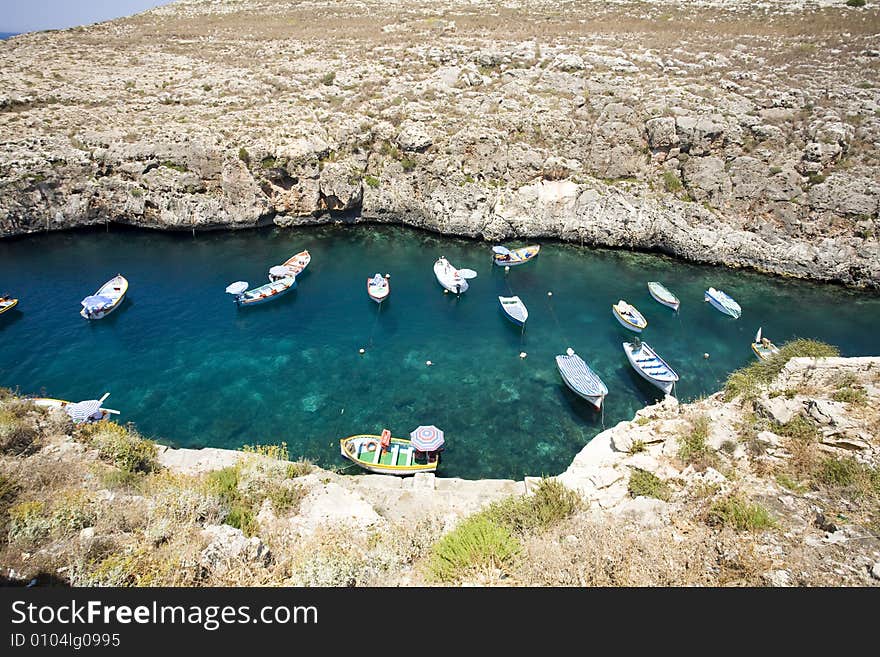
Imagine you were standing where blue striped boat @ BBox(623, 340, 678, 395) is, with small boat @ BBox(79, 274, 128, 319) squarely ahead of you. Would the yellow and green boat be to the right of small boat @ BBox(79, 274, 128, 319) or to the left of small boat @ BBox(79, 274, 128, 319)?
left

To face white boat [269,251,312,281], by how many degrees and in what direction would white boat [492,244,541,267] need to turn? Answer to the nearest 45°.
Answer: approximately 180°

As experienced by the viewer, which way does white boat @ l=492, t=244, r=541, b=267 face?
facing to the right of the viewer

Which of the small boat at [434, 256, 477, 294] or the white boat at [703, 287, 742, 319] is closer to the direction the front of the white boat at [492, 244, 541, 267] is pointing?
the white boat

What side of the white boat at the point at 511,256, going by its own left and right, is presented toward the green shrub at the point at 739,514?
right

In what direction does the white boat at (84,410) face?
to the viewer's left

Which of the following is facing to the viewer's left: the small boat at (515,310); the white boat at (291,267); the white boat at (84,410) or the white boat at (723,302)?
the white boat at (84,410)
